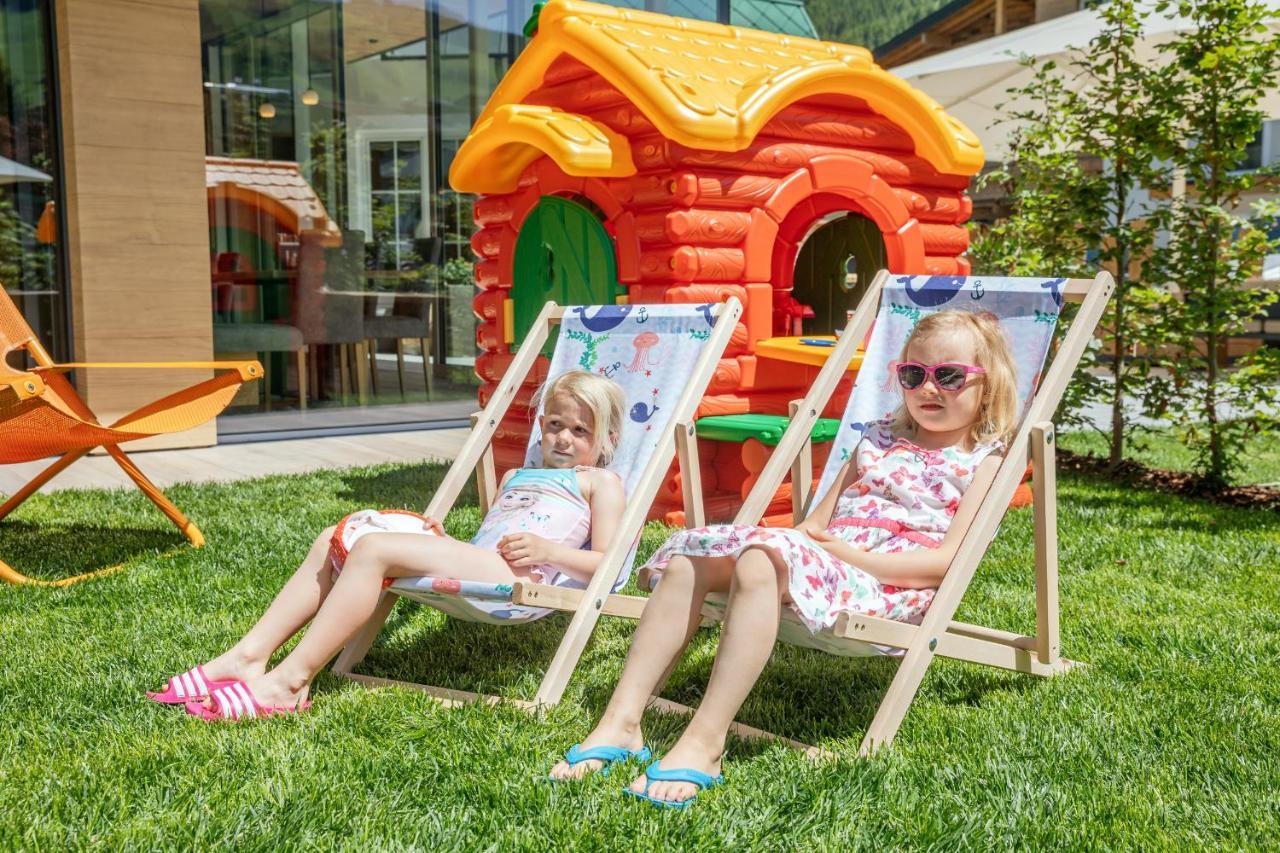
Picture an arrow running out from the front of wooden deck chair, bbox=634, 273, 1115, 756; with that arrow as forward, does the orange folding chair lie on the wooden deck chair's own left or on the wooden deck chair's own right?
on the wooden deck chair's own right

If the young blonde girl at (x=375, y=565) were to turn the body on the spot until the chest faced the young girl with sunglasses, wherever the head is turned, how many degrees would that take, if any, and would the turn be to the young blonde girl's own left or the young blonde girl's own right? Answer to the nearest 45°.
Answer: approximately 135° to the young blonde girl's own left

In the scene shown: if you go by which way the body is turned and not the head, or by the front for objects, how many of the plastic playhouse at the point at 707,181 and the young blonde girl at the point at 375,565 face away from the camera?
0

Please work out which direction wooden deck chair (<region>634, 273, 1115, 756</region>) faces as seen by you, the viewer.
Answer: facing the viewer and to the left of the viewer

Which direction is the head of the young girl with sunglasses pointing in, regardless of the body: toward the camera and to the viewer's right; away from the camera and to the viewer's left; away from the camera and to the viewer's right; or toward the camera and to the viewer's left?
toward the camera and to the viewer's left

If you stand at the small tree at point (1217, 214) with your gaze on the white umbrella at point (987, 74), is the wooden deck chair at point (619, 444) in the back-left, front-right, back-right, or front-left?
back-left

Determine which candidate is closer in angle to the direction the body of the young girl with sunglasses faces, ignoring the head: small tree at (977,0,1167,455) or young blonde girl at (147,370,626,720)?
the young blonde girl

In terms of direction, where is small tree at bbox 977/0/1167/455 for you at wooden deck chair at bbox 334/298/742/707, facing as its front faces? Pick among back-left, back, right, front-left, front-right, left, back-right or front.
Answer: back

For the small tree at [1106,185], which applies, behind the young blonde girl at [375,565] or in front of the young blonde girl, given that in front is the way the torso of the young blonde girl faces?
behind

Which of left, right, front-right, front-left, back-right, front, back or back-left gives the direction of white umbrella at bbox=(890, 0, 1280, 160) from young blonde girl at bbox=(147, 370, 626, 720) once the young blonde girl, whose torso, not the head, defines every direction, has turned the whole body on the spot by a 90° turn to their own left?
left

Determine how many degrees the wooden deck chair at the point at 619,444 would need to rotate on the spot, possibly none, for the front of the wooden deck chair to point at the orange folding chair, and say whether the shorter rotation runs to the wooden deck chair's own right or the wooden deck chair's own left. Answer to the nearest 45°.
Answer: approximately 90° to the wooden deck chair's own right

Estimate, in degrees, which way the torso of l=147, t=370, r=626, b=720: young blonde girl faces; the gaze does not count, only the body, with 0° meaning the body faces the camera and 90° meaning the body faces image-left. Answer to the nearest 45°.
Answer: approximately 45°
